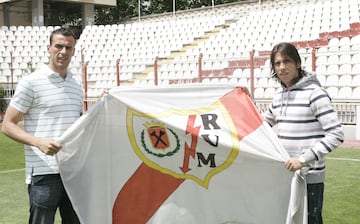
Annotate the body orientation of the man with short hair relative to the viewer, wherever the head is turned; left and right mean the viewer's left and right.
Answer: facing the viewer and to the right of the viewer
